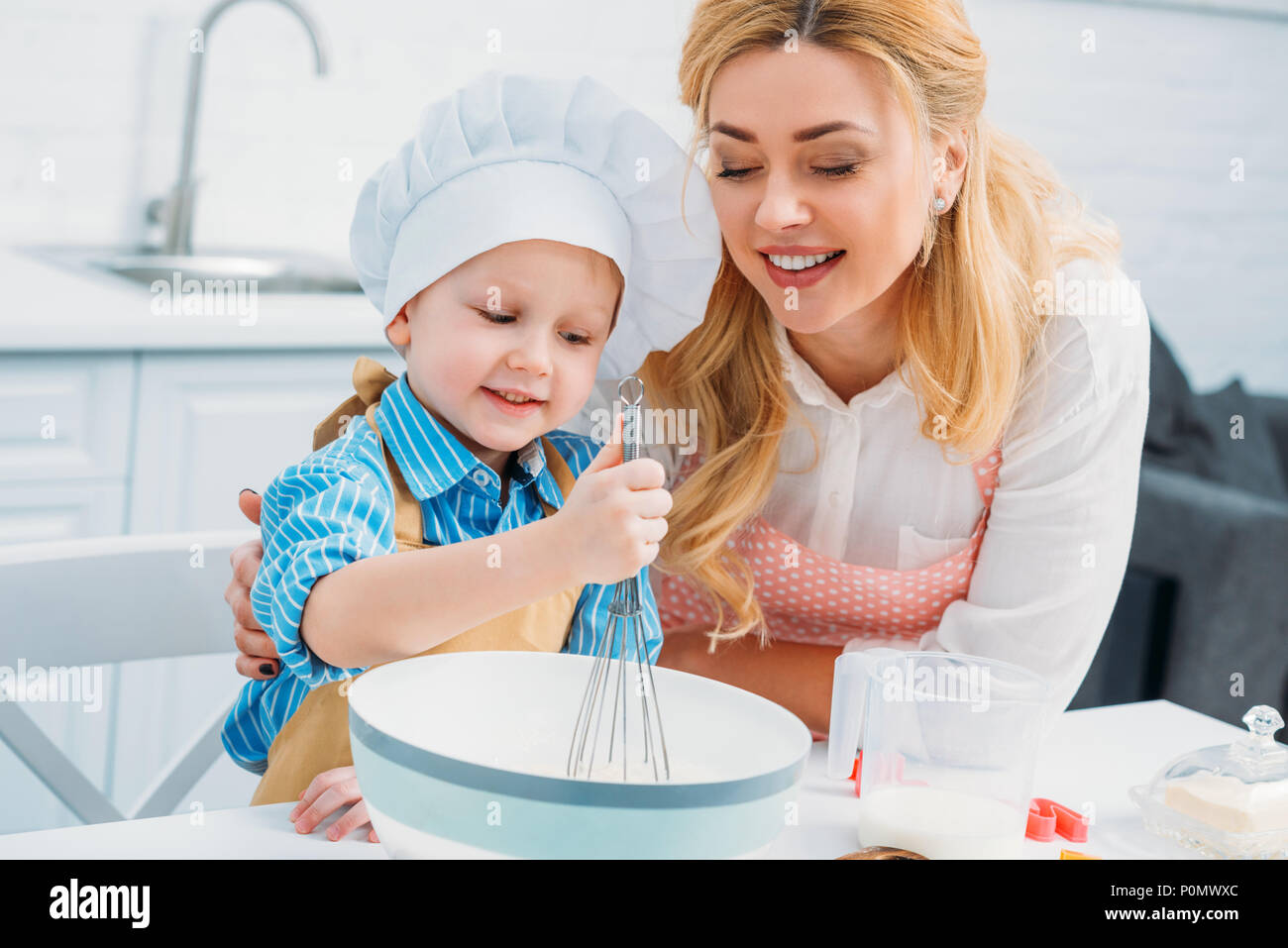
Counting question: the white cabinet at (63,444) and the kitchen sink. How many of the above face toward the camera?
2

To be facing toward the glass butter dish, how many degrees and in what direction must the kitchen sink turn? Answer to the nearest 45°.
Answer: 0° — it already faces it

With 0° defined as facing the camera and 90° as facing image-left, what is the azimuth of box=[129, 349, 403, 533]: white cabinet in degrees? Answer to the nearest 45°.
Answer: approximately 0°

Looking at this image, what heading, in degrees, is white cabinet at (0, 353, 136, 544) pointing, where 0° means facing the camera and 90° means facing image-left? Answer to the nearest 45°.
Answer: approximately 0°

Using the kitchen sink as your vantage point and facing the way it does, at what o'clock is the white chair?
The white chair is roughly at 12 o'clock from the kitchen sink.

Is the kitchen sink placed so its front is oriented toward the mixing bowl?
yes
